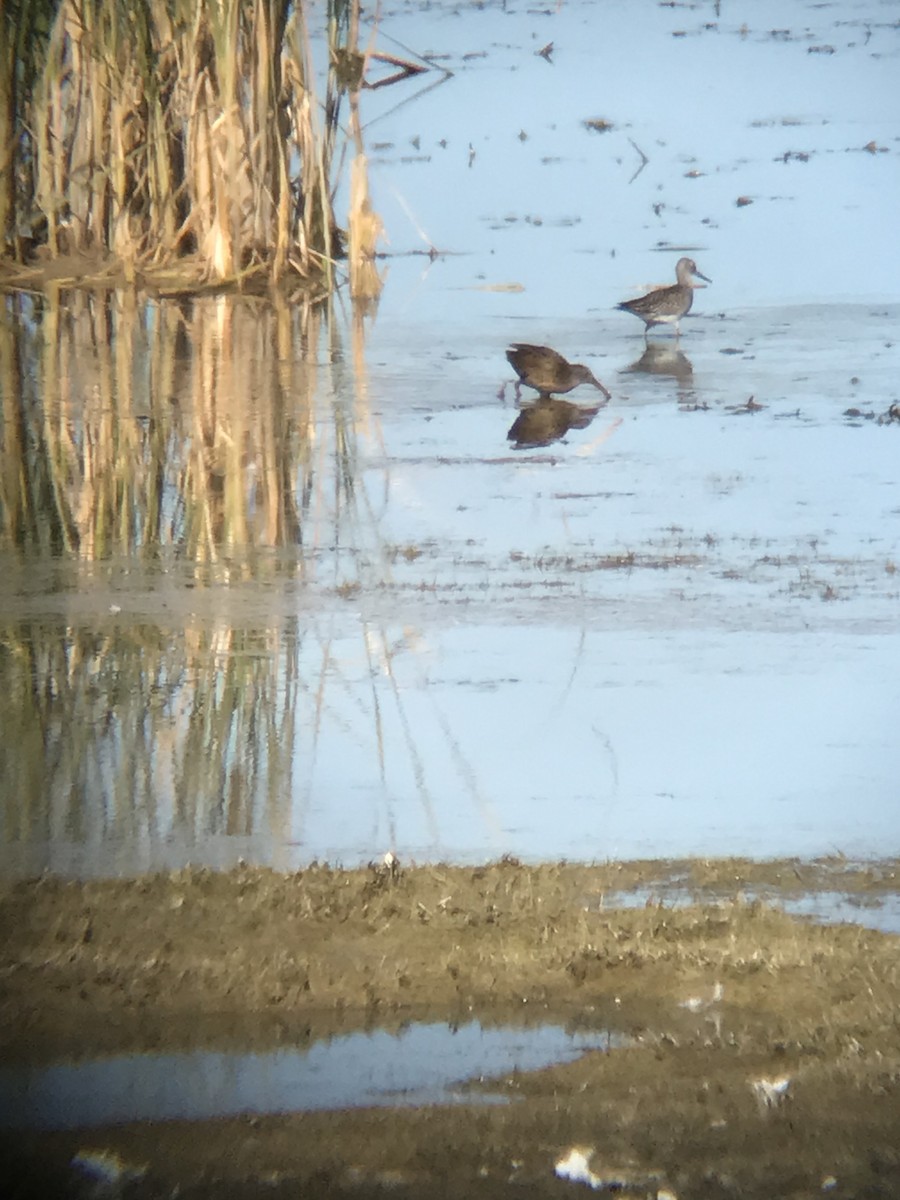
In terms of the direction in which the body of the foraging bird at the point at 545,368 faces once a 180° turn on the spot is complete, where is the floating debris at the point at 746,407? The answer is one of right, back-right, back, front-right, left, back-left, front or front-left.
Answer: back

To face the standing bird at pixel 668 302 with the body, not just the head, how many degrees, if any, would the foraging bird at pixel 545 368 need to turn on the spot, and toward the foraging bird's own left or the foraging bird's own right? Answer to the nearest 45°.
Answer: approximately 45° to the foraging bird's own left

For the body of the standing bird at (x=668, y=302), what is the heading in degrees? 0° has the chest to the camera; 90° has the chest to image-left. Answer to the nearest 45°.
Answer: approximately 270°

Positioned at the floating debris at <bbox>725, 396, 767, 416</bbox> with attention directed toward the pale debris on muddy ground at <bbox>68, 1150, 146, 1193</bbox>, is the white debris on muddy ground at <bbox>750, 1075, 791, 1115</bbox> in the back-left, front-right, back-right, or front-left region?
front-left

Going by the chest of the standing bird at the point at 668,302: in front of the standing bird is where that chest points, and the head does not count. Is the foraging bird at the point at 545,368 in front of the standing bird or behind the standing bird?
behind

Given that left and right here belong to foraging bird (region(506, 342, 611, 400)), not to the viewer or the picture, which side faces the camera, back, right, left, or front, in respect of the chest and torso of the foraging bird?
right

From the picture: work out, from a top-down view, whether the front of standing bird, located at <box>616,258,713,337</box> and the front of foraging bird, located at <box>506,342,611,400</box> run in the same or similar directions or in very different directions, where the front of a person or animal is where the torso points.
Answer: same or similar directions

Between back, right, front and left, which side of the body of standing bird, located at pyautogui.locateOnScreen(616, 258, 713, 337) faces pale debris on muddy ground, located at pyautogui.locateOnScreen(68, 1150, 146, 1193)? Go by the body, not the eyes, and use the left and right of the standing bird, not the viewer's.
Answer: right

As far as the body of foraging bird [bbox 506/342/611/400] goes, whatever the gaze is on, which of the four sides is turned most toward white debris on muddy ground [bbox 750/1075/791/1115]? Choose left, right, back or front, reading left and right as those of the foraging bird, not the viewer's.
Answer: right

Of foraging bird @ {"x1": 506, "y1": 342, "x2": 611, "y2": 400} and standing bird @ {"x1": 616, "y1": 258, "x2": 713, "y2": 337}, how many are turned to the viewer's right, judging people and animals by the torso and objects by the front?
2

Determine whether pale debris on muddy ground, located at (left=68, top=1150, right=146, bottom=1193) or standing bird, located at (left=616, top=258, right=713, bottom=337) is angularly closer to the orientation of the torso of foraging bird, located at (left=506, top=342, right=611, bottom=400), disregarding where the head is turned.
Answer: the standing bird
